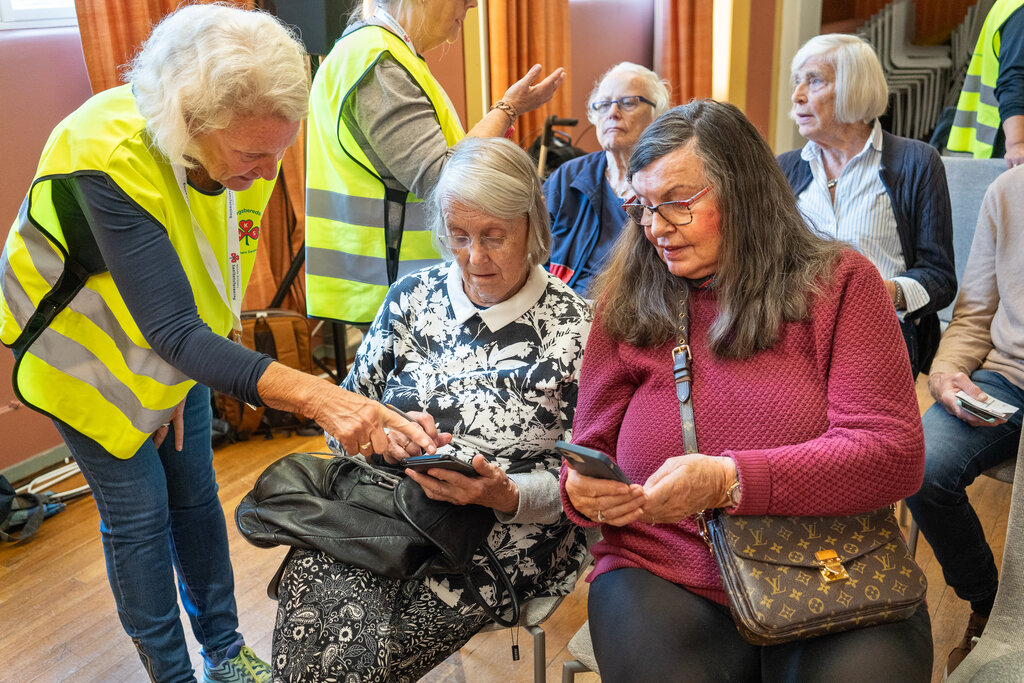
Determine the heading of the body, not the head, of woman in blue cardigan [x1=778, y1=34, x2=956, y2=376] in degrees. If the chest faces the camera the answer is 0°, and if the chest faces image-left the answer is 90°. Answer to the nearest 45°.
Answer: approximately 45°

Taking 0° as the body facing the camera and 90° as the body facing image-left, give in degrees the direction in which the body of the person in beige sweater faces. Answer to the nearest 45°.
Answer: approximately 45°

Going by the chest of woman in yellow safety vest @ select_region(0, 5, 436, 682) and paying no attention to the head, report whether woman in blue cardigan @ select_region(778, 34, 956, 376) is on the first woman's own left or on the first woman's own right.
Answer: on the first woman's own left

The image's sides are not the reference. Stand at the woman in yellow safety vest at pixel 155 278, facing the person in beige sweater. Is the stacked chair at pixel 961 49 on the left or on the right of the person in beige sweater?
left

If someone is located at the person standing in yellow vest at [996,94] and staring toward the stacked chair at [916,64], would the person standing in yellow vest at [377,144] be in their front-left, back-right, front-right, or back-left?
back-left

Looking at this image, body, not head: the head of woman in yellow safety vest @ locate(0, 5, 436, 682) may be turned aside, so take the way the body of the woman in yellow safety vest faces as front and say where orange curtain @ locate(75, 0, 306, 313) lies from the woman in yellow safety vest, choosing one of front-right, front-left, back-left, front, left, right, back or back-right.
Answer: back-left

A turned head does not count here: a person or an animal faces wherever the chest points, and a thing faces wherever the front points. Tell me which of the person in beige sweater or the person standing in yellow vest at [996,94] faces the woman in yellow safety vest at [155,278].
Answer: the person in beige sweater

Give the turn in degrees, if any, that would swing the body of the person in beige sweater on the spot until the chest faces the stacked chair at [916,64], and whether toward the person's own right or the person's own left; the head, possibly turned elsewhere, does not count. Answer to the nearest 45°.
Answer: approximately 135° to the person's own right

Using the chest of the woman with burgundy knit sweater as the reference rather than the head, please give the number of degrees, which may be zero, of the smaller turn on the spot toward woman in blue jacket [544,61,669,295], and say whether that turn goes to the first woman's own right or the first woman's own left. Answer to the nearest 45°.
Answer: approximately 135° to the first woman's own right
